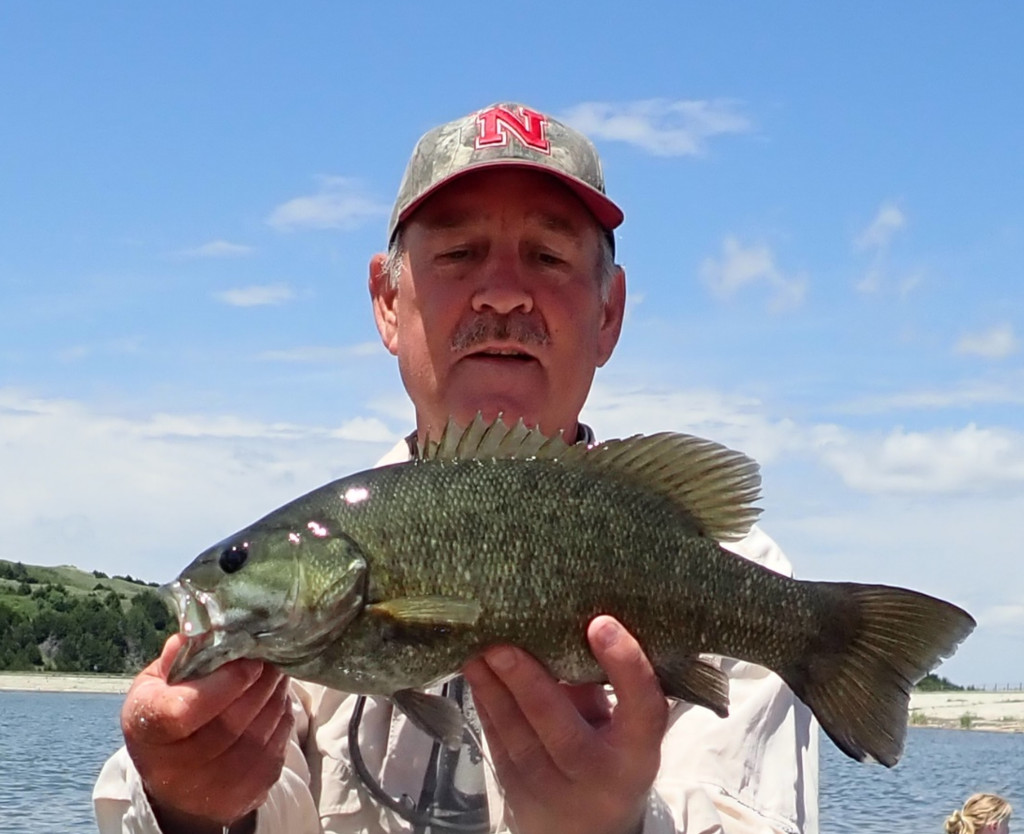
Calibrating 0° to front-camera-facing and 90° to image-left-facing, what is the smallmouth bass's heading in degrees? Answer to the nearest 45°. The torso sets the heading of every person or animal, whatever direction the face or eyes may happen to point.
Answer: approximately 90°

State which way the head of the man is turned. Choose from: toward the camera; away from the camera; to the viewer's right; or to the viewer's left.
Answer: toward the camera

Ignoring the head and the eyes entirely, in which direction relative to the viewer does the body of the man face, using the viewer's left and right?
facing the viewer
